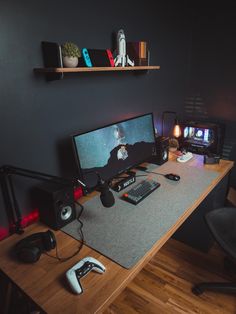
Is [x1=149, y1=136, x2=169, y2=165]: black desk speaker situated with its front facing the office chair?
yes

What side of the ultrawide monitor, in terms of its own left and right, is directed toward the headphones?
right

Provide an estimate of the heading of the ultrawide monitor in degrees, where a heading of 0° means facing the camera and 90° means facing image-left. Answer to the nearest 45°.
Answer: approximately 315°

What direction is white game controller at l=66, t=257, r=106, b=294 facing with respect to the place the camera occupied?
facing away from the viewer and to the left of the viewer

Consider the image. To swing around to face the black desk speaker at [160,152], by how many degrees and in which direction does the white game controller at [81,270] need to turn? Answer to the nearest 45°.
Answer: approximately 90° to its right

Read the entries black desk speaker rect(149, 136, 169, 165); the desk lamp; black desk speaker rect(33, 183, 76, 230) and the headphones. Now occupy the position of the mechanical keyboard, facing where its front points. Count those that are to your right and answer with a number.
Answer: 2

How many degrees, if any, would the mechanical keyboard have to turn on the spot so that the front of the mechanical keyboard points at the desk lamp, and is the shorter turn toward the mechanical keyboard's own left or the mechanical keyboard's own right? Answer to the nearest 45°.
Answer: approximately 135° to the mechanical keyboard's own left

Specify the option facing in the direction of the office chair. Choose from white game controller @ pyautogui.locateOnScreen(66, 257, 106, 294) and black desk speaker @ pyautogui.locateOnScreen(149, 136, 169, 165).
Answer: the black desk speaker

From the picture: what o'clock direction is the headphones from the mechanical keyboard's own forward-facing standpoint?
The headphones is roughly at 3 o'clock from the mechanical keyboard.

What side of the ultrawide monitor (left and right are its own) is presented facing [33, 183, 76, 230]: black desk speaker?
right

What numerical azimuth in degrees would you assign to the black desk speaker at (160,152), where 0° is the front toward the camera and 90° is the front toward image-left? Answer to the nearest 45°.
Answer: approximately 315°
